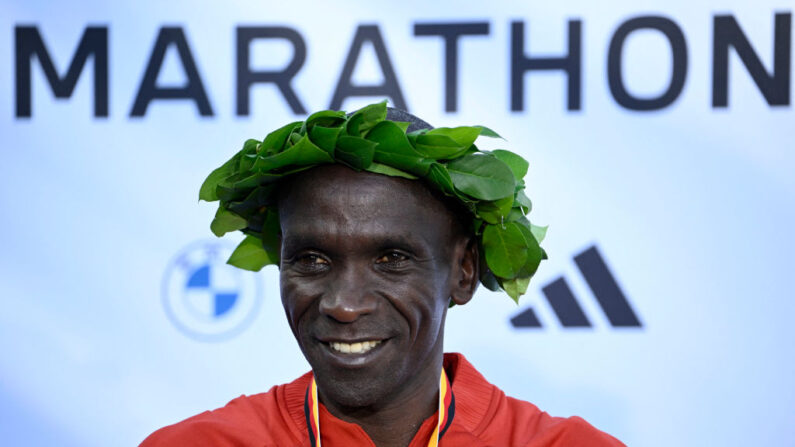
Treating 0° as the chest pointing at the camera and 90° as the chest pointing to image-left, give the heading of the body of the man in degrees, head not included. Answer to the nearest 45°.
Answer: approximately 0°
